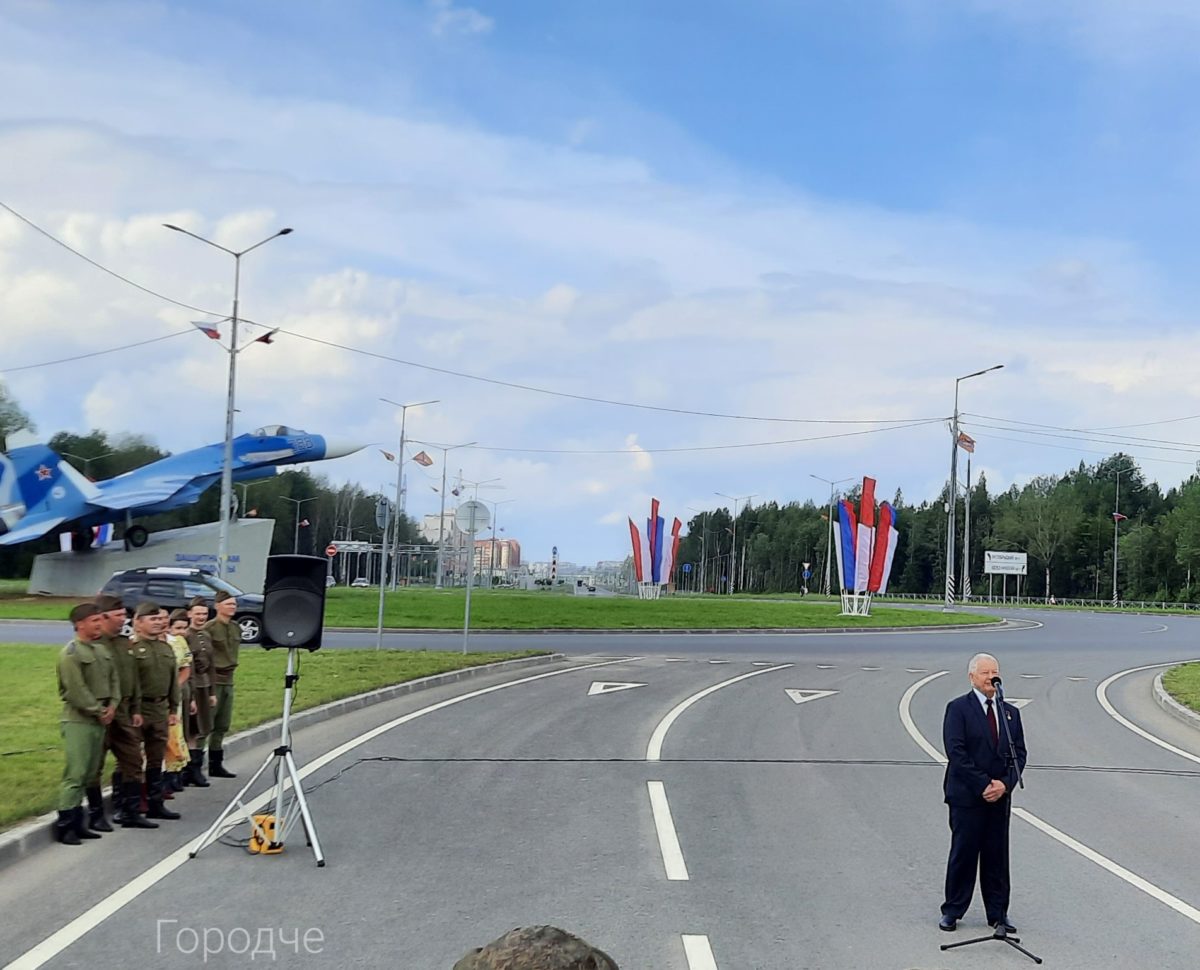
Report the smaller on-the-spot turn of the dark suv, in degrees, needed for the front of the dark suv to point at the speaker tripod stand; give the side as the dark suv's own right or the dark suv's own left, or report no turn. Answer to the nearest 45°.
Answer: approximately 90° to the dark suv's own right

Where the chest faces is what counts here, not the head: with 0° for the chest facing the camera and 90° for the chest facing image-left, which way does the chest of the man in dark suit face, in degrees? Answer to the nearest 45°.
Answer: approximately 315°

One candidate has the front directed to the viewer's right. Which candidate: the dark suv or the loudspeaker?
the dark suv

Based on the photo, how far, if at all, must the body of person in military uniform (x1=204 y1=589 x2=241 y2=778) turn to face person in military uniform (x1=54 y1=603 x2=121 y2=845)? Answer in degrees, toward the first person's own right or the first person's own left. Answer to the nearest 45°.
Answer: approximately 45° to the first person's own right

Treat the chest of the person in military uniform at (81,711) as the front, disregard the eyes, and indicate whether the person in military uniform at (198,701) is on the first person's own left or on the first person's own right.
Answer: on the first person's own left

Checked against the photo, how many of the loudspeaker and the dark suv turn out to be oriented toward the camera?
1

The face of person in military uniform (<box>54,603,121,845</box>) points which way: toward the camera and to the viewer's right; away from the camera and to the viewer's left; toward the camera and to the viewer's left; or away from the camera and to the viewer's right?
toward the camera and to the viewer's right

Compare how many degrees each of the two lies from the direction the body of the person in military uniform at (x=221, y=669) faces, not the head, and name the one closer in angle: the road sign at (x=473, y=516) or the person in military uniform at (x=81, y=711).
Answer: the person in military uniform

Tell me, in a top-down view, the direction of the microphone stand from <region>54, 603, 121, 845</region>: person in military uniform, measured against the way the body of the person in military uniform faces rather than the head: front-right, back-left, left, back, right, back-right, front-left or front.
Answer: front

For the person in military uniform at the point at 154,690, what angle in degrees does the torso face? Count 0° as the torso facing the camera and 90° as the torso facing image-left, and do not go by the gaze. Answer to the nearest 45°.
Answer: approximately 315°

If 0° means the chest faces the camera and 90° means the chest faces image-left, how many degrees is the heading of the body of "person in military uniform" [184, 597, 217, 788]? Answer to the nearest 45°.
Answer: approximately 315°

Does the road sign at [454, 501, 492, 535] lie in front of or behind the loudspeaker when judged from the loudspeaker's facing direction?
behind

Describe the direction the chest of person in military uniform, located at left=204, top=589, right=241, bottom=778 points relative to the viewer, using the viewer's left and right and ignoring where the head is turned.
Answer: facing the viewer and to the right of the viewer

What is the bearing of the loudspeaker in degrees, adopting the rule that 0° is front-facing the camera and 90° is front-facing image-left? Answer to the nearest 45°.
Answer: approximately 0°

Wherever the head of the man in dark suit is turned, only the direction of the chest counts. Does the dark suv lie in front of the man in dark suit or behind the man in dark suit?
behind
